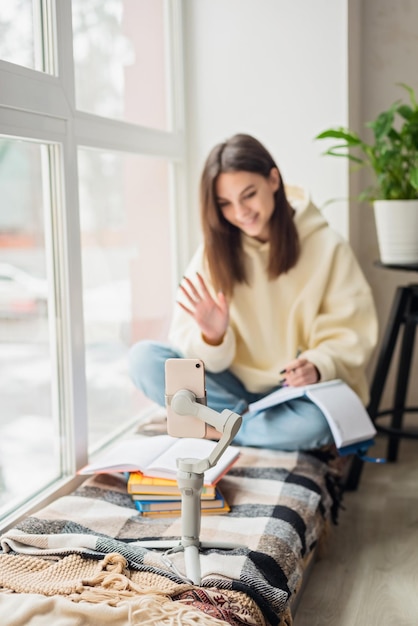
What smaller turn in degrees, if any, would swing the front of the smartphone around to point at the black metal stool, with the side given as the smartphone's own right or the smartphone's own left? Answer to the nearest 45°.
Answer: approximately 45° to the smartphone's own right

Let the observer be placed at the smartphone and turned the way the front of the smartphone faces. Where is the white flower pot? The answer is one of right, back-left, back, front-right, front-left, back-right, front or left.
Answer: front-right

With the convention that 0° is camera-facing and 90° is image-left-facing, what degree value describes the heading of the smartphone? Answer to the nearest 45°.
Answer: approximately 180°

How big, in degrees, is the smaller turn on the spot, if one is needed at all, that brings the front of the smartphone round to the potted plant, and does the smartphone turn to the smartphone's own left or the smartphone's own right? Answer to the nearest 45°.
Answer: approximately 45° to the smartphone's own right

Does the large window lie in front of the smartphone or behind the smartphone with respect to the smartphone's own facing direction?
in front

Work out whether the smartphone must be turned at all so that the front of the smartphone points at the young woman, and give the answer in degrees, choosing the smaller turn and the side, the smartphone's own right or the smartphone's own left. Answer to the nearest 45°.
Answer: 0° — it already faces them
